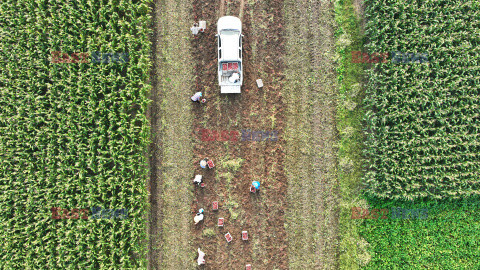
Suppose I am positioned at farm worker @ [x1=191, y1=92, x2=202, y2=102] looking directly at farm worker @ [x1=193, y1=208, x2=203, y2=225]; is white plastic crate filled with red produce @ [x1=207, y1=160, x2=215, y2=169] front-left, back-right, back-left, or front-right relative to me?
front-left

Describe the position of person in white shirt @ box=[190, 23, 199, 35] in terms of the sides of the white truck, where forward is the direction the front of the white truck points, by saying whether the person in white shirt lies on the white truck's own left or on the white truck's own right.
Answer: on the white truck's own left

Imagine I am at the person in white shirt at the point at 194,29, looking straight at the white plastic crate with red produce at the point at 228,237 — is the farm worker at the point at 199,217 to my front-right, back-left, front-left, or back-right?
front-right

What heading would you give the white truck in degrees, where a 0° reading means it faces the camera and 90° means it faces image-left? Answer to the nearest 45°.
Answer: approximately 180°
